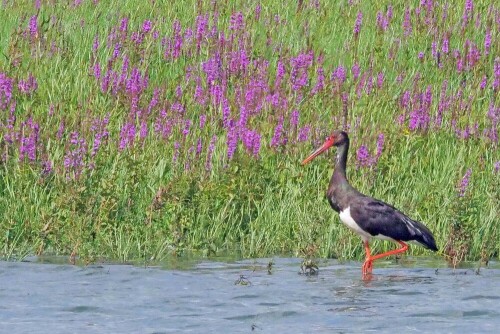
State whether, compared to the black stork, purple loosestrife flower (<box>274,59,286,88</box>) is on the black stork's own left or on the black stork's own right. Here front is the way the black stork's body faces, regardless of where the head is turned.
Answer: on the black stork's own right

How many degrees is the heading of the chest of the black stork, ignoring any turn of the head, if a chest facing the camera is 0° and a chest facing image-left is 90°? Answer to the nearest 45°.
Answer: approximately 90°

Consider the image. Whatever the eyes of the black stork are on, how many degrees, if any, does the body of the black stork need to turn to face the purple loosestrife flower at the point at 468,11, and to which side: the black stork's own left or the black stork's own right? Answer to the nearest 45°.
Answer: approximately 90° to the black stork's own right

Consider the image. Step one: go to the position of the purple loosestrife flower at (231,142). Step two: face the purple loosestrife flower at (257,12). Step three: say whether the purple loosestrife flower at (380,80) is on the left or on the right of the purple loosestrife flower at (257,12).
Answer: right

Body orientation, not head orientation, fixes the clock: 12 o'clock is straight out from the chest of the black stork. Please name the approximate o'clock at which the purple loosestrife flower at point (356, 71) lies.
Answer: The purple loosestrife flower is roughly at 3 o'clock from the black stork.

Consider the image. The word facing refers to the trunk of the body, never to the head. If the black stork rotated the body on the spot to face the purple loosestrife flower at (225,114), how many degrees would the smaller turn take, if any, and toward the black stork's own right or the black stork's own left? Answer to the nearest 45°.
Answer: approximately 45° to the black stork's own right
